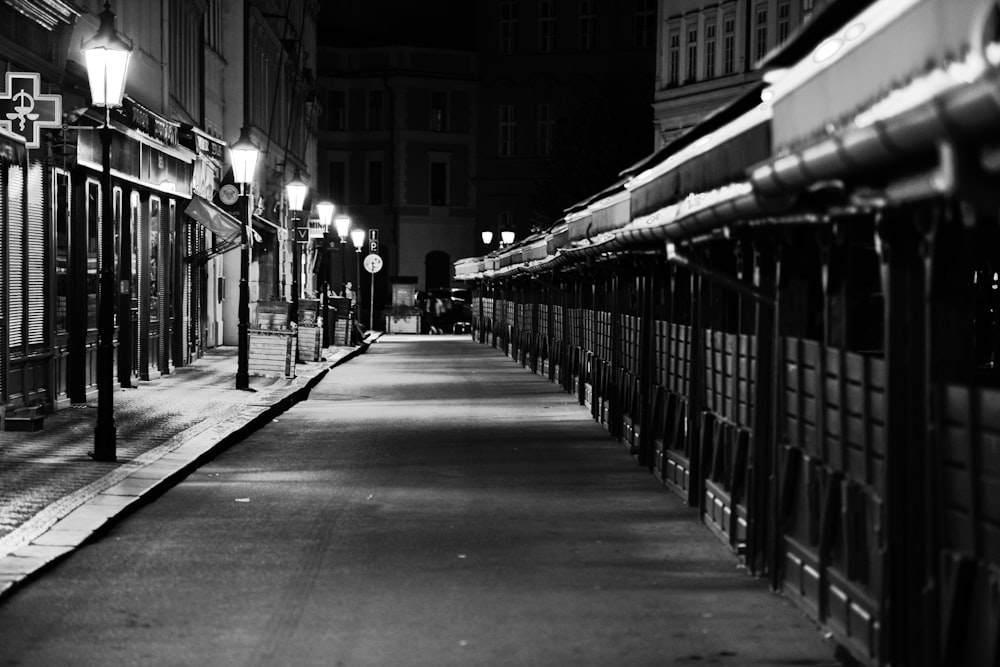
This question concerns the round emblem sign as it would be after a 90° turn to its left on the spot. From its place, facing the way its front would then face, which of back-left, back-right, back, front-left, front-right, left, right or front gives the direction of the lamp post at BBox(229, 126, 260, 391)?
right

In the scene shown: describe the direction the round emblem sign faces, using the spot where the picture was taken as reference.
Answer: facing the viewer
